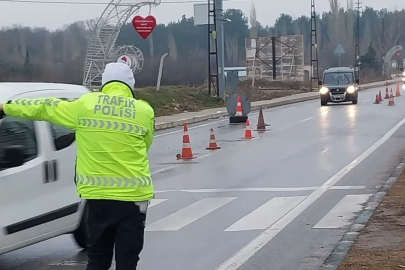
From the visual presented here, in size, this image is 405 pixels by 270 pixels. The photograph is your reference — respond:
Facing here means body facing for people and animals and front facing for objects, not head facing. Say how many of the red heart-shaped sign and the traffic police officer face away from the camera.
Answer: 1

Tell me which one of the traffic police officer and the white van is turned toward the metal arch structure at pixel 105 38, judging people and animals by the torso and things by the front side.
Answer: the traffic police officer

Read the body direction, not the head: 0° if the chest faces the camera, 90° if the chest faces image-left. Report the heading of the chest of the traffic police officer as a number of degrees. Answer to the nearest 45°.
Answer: approximately 180°

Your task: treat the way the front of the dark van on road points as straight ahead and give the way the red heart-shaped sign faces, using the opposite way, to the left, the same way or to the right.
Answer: the same way

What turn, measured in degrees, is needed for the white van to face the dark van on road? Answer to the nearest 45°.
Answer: approximately 180°

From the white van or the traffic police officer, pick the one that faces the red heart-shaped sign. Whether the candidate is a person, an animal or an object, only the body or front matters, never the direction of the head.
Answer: the traffic police officer

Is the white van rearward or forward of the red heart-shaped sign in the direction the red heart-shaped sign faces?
forward

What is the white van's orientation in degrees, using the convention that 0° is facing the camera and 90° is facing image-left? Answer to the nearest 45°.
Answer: approximately 45°

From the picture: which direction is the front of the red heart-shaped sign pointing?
toward the camera

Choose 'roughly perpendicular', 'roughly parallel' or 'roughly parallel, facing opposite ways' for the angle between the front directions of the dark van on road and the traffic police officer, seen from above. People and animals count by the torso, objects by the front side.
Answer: roughly parallel, facing opposite ways

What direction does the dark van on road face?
toward the camera

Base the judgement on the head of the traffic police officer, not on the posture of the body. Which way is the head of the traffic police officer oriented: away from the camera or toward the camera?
away from the camera

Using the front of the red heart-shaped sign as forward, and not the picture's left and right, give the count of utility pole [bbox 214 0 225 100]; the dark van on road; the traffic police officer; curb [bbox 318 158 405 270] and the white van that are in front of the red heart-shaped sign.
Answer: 3

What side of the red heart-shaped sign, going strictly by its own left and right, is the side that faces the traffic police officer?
front

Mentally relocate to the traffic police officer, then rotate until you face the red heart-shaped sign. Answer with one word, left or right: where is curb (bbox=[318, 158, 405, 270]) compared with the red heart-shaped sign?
right

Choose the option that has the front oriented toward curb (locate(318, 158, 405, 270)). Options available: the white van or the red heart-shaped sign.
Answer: the red heart-shaped sign

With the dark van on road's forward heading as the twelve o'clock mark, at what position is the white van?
The white van is roughly at 12 o'clock from the dark van on road.
